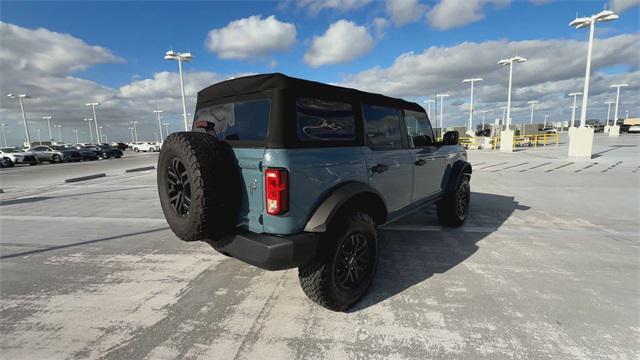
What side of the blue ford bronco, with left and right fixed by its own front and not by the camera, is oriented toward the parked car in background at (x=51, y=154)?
left

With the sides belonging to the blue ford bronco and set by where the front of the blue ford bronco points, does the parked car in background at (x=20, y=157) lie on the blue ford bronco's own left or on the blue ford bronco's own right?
on the blue ford bronco's own left

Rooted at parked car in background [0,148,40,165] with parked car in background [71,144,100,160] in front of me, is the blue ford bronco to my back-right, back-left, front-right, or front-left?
back-right

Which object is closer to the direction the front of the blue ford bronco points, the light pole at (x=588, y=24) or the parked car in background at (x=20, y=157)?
the light pole

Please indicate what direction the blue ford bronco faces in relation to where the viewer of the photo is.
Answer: facing away from the viewer and to the right of the viewer

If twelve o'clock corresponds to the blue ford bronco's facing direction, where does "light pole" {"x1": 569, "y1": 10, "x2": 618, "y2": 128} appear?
The light pole is roughly at 12 o'clock from the blue ford bronco.
